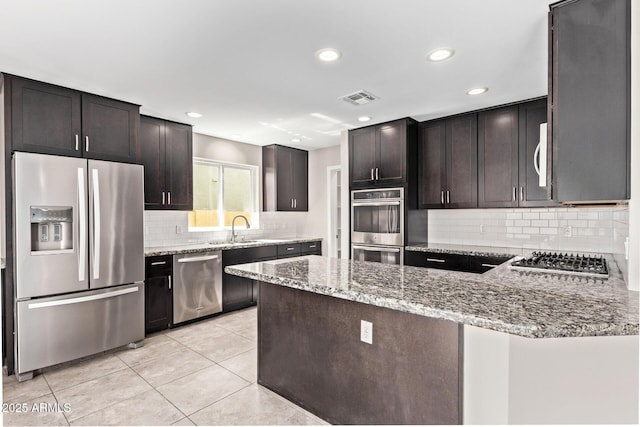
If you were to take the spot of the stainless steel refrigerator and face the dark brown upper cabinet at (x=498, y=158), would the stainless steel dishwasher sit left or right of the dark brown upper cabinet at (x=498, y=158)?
left

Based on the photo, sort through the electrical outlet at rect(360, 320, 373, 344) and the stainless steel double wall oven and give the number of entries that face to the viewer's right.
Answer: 0

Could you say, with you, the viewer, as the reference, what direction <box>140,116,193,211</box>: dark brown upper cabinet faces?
facing the viewer and to the right of the viewer

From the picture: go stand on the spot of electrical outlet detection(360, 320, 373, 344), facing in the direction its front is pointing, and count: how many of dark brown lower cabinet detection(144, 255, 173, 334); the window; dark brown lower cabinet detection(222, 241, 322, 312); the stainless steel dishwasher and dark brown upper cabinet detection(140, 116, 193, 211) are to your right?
5

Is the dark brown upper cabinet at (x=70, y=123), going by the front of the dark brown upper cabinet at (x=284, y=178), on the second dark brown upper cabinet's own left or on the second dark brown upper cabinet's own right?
on the second dark brown upper cabinet's own right

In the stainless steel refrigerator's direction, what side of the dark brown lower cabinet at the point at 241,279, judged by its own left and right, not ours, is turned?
right

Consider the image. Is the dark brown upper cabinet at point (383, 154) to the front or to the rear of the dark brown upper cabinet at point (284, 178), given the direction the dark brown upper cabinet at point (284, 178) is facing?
to the front

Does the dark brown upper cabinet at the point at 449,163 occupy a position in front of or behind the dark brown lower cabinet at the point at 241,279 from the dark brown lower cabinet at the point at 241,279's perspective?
in front

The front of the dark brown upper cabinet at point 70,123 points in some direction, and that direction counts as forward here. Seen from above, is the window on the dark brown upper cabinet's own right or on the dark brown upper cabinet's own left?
on the dark brown upper cabinet's own left
